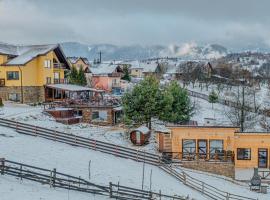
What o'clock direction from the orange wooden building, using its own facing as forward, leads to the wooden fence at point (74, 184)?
The wooden fence is roughly at 1 o'clock from the orange wooden building.

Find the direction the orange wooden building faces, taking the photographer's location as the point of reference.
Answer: facing the viewer

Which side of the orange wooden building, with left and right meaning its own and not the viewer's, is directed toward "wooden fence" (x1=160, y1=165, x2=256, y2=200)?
front

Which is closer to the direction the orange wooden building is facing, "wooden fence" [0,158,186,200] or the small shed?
the wooden fence

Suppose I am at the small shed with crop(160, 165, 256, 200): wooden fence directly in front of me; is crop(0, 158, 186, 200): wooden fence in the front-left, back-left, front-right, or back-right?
front-right

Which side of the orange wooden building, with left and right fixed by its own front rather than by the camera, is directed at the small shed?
right

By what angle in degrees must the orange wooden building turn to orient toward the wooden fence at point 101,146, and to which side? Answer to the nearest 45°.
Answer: approximately 90° to its right
